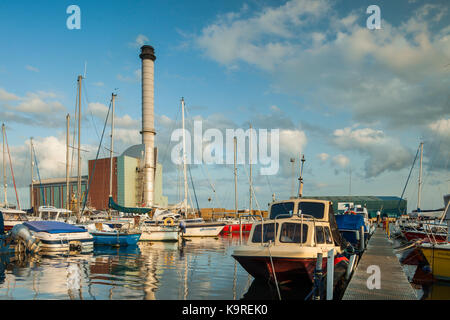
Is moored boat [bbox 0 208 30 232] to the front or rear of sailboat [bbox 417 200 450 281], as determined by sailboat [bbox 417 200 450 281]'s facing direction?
to the front

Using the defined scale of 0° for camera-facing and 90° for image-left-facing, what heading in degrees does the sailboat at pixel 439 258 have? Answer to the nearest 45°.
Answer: approximately 90°

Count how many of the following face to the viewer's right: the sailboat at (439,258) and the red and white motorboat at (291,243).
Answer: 0

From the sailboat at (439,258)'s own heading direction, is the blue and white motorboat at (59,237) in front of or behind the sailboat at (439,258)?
in front

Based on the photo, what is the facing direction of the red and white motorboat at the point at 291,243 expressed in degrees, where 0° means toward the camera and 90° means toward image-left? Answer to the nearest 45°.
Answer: approximately 45°

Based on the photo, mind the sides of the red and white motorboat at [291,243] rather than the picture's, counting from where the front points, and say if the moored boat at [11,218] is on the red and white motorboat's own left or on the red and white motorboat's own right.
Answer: on the red and white motorboat's own right

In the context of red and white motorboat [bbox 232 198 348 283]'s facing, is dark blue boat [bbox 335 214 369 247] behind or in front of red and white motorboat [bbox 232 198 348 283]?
behind

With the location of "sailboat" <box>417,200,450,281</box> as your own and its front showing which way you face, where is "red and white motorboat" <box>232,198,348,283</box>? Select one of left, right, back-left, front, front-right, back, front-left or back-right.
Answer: front-left
